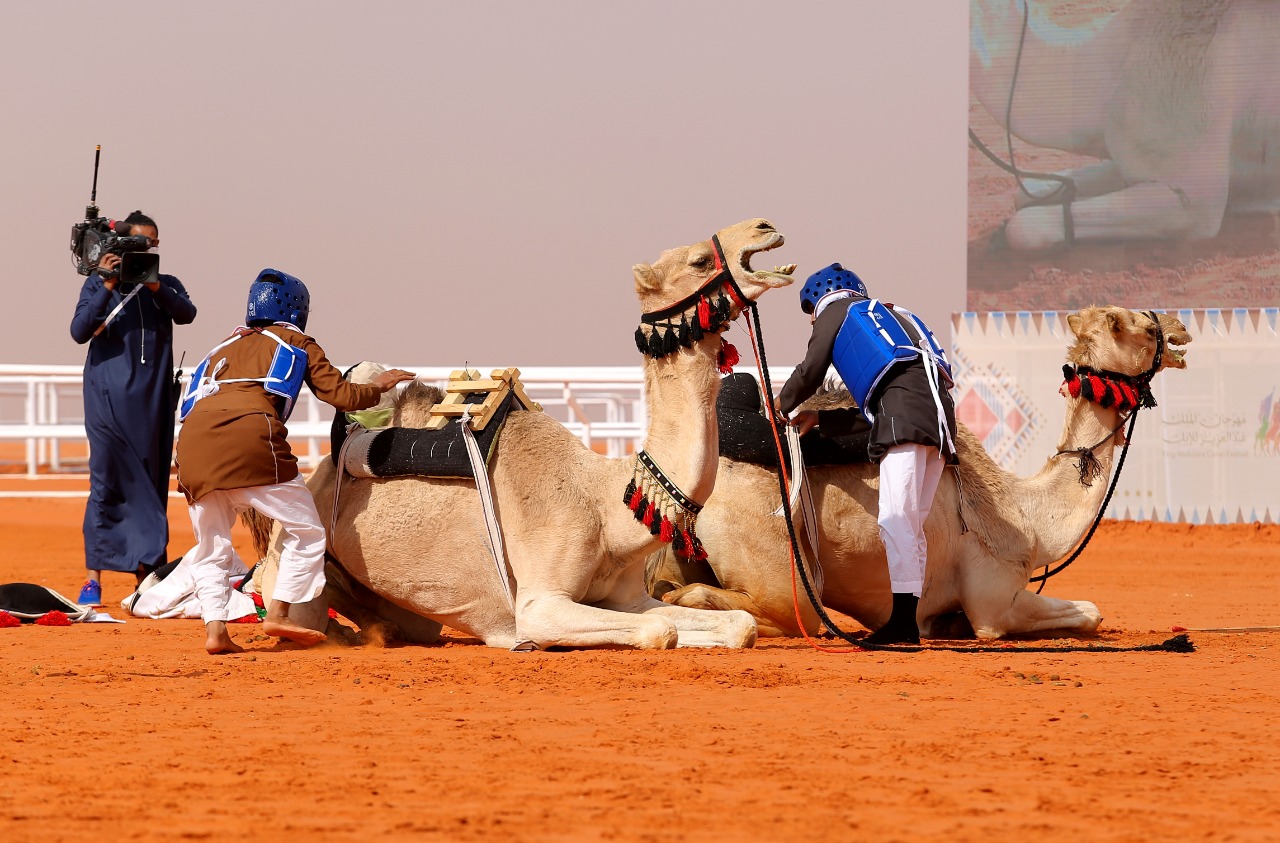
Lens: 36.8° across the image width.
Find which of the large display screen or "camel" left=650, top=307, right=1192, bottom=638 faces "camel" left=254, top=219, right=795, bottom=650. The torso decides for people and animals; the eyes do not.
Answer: the large display screen

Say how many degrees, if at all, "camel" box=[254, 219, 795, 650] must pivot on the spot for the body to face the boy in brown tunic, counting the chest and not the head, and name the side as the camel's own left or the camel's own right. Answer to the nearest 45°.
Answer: approximately 180°

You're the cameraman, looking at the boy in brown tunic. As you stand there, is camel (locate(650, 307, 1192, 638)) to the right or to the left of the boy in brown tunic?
left

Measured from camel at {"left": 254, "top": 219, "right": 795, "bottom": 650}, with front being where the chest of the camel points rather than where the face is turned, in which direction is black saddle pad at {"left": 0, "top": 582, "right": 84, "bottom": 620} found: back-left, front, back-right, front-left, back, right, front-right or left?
back-left

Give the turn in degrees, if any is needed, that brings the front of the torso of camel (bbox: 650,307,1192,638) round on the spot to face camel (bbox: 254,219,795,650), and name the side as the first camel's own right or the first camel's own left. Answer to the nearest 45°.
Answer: approximately 135° to the first camel's own right

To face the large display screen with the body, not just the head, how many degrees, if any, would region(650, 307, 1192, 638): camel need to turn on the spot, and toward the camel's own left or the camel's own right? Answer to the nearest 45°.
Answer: approximately 90° to the camel's own left

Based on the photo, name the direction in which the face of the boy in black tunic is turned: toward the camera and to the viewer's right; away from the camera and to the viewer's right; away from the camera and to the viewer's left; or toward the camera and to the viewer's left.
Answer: away from the camera and to the viewer's left

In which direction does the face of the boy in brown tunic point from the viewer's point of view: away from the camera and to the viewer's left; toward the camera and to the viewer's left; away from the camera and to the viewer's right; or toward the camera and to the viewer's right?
away from the camera and to the viewer's right

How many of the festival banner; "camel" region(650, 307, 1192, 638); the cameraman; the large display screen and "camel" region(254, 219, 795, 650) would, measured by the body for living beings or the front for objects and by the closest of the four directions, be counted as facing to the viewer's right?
2

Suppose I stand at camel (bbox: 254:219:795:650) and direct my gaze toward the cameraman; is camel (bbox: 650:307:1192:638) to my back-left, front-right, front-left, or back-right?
back-right

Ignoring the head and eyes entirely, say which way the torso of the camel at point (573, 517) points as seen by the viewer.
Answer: to the viewer's right

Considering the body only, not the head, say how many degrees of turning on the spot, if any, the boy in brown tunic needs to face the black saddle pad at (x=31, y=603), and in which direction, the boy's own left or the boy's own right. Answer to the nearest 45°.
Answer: approximately 90° to the boy's own left
